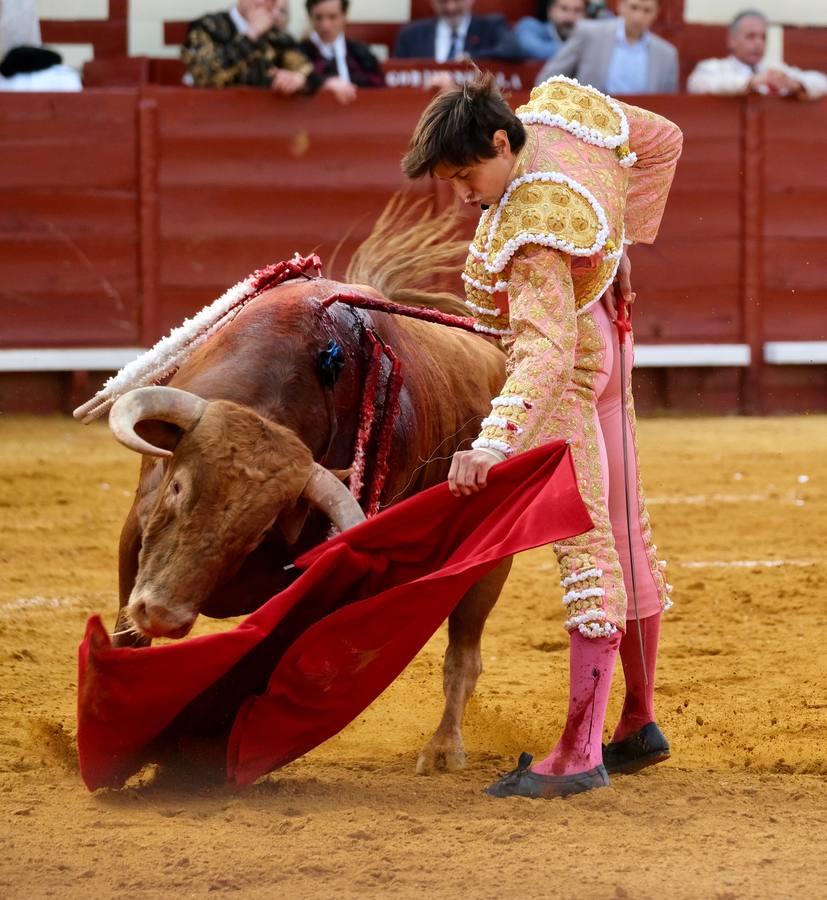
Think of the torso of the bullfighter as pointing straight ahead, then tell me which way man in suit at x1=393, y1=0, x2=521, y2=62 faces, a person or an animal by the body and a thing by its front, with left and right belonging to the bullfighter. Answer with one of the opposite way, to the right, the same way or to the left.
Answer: to the left

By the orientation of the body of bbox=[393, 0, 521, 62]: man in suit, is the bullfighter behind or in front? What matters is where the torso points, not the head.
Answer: in front

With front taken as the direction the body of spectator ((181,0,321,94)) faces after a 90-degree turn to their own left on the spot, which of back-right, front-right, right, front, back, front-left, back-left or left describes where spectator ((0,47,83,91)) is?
back-left

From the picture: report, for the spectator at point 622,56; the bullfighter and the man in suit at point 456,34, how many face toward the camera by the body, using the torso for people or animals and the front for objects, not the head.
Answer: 2

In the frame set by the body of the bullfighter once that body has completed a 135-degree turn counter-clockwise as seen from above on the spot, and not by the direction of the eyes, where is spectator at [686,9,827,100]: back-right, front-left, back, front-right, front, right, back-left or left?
back-left

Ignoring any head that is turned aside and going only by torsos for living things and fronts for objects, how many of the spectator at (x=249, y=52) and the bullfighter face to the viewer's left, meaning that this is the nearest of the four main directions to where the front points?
1

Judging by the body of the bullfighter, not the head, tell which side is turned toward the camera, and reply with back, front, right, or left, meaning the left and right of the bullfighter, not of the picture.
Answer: left

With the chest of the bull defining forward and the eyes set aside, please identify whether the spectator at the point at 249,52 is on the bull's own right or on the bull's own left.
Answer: on the bull's own right

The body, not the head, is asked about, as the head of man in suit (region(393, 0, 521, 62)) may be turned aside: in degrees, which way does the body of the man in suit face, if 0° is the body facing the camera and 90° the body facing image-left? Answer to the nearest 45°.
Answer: approximately 0°

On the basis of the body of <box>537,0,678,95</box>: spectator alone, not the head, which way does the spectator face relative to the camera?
toward the camera

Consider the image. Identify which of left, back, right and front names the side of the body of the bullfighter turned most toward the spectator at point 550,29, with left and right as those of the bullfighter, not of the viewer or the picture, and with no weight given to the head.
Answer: right

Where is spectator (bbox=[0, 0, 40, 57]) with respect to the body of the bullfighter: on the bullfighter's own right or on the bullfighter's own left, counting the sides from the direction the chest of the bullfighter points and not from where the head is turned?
on the bullfighter's own right

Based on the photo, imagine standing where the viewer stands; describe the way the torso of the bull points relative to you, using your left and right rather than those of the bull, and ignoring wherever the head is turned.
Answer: facing the viewer and to the left of the viewer

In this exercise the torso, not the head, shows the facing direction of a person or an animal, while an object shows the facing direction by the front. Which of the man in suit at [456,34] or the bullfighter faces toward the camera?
the man in suit

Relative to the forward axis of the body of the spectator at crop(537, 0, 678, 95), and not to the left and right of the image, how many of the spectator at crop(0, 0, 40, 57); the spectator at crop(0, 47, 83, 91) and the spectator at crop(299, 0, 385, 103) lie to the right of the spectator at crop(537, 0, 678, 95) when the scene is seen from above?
3

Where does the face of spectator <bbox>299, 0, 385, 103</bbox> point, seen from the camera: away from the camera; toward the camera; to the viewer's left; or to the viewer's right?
toward the camera
